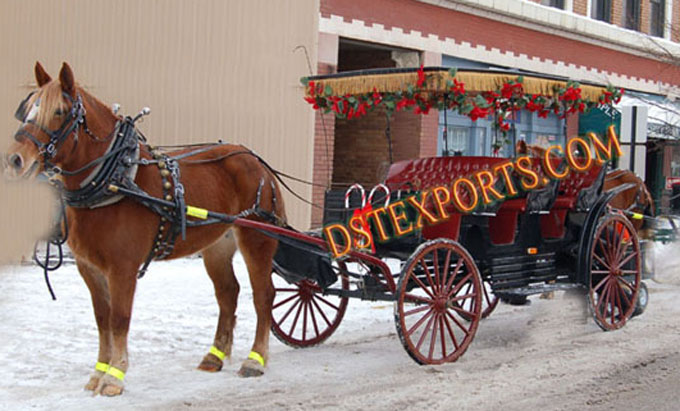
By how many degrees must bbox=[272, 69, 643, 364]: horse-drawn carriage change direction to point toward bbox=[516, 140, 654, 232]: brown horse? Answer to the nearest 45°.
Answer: approximately 180°

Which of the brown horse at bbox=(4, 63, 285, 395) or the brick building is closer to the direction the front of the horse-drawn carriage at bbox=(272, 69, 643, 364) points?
the brown horse

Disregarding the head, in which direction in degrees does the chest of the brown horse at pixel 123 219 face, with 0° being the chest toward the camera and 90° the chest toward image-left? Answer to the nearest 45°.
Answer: approximately 45°

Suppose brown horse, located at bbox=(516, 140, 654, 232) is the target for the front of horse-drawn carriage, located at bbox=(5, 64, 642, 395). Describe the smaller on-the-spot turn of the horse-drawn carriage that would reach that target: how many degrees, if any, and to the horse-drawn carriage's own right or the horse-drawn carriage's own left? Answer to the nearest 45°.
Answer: approximately 180°

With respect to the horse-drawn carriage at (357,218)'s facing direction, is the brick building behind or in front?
behind

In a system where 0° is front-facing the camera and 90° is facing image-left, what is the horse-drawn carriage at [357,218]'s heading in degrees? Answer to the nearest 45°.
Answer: approximately 45°

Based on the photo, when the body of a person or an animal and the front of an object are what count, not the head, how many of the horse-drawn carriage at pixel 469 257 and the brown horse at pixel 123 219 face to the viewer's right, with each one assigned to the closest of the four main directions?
0

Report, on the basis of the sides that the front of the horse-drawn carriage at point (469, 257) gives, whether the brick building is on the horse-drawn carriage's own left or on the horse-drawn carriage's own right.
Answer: on the horse-drawn carriage's own right

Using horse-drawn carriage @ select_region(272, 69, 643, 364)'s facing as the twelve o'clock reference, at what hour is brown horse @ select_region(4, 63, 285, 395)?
The brown horse is roughly at 12 o'clock from the horse-drawn carriage.

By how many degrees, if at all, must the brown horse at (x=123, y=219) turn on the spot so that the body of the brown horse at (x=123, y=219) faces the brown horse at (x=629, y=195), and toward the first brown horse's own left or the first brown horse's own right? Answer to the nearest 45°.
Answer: approximately 180°
